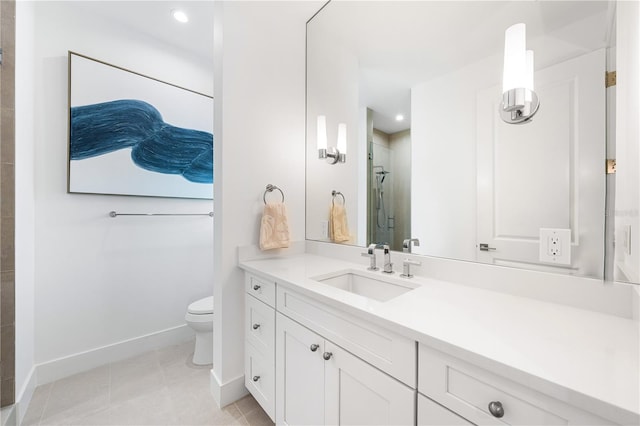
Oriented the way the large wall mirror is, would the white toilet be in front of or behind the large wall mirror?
in front

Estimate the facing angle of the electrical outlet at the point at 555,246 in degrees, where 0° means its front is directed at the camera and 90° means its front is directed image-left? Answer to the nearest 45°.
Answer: approximately 45°

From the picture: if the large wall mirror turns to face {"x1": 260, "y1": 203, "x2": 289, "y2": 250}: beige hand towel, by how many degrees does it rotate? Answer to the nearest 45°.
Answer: approximately 45° to its right

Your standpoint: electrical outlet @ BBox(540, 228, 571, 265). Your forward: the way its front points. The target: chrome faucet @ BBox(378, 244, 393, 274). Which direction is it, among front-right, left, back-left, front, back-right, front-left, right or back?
front-right

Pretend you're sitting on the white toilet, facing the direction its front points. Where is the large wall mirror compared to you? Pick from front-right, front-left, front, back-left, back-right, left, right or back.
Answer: left

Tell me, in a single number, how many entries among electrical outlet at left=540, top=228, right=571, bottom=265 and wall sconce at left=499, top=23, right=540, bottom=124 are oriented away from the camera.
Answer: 0

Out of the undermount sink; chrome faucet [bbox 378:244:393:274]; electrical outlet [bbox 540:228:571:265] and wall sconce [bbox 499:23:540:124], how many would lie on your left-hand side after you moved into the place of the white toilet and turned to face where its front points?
4

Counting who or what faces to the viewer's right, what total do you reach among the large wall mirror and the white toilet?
0

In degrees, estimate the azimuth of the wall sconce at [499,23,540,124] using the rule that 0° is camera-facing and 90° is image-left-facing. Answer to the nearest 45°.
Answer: approximately 45°

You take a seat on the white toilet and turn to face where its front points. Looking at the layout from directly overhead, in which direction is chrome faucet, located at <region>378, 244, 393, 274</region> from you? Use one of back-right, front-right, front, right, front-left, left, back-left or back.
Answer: left

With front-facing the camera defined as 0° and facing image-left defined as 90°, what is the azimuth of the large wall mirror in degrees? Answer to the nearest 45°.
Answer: approximately 45°

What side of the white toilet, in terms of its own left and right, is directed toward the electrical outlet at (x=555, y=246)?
left
